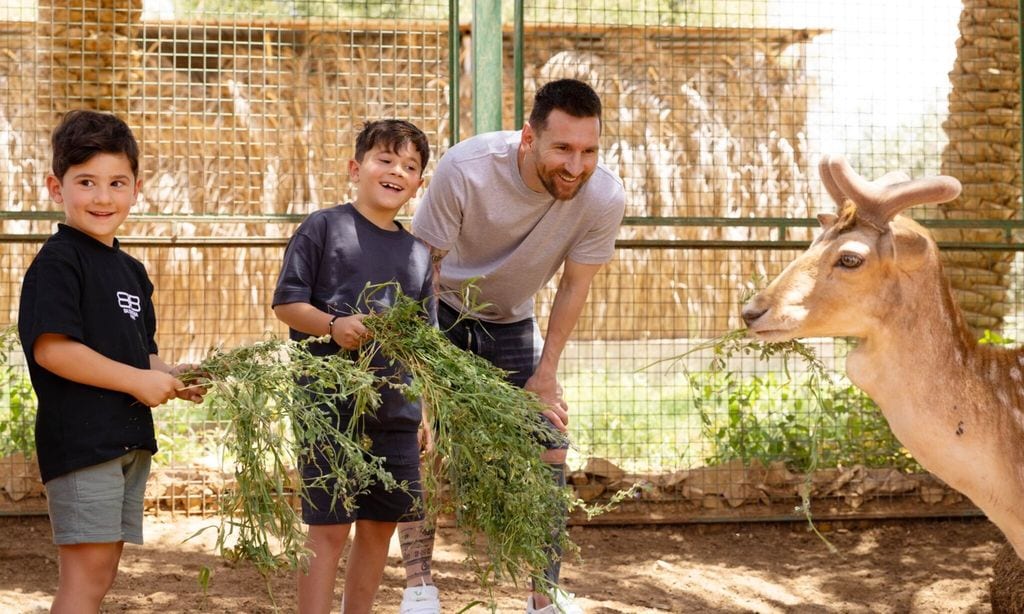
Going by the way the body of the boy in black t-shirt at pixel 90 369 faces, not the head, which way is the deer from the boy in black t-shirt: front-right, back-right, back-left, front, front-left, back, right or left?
front-left

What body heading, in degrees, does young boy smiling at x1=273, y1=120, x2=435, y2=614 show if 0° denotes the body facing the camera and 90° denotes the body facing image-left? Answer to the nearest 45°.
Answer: approximately 315°

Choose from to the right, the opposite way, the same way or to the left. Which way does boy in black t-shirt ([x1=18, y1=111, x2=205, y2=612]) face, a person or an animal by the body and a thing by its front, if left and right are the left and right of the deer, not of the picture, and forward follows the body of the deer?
the opposite way

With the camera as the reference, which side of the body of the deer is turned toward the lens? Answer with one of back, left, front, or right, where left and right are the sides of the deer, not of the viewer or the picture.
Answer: left

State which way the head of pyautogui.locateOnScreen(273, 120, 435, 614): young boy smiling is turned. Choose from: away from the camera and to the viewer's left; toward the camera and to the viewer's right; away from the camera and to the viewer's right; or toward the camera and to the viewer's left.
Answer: toward the camera and to the viewer's right

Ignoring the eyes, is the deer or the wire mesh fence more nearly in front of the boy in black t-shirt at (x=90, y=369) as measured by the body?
the deer

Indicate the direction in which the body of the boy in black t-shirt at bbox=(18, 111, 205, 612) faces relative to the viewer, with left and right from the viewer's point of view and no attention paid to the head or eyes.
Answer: facing the viewer and to the right of the viewer

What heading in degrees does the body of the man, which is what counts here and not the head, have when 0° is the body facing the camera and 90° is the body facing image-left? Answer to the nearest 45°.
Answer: approximately 315°

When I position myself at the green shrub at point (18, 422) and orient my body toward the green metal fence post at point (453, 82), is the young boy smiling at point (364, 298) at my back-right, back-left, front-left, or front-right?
front-right

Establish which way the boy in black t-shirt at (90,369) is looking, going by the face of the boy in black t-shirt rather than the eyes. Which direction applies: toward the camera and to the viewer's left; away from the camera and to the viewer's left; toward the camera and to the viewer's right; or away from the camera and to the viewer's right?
toward the camera and to the viewer's right

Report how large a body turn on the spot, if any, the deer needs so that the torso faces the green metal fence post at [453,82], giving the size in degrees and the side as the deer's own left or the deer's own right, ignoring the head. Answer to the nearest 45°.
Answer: approximately 45° to the deer's own right

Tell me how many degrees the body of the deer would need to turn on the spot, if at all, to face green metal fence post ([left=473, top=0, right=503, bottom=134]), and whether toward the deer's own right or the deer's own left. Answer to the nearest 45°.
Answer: approximately 45° to the deer's own right

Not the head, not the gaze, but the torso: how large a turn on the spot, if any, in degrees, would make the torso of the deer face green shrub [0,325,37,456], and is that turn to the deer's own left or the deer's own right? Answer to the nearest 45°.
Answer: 0° — it already faces it

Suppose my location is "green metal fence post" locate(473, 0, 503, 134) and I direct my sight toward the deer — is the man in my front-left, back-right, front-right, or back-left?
front-right
